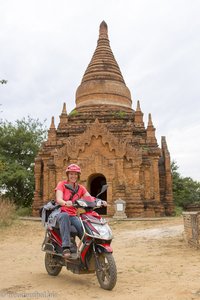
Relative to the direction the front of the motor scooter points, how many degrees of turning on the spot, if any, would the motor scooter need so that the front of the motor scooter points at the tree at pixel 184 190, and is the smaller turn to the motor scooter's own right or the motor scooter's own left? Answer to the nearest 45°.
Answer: approximately 135° to the motor scooter's own left

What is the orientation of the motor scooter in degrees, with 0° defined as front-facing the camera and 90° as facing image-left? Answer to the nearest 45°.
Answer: approximately 315°

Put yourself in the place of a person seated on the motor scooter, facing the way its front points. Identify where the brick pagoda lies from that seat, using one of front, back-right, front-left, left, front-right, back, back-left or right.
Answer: back-left

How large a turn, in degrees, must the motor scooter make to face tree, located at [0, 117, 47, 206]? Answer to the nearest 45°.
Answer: approximately 135° to its left

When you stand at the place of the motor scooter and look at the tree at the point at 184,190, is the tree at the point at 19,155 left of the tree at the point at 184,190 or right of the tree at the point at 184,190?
left
